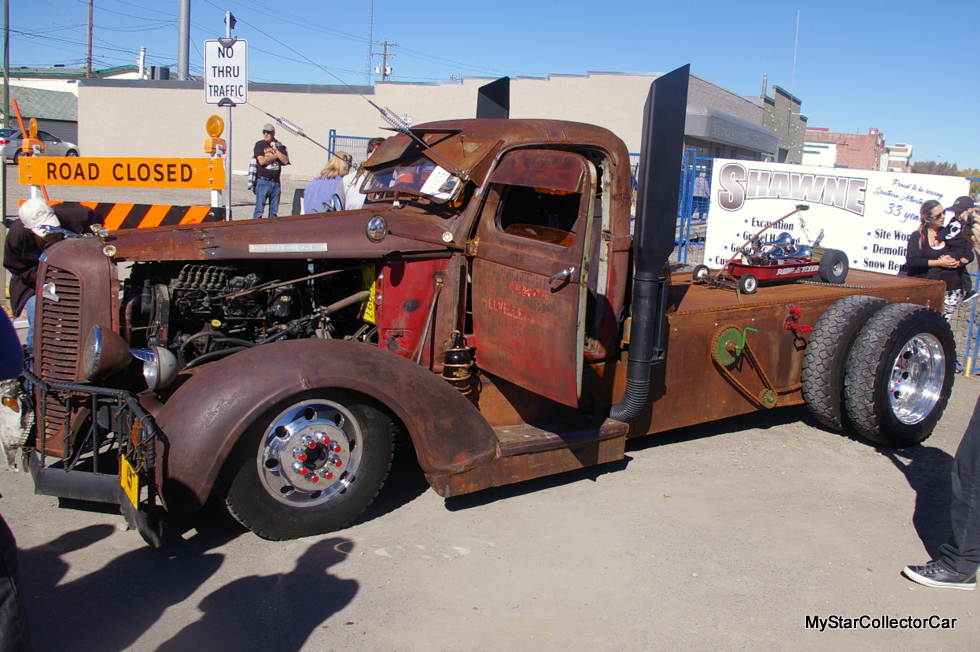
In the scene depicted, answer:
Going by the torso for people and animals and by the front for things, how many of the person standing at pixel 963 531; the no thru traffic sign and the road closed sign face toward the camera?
2

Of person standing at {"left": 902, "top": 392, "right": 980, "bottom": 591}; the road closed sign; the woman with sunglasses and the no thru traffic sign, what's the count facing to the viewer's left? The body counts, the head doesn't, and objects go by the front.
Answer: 1

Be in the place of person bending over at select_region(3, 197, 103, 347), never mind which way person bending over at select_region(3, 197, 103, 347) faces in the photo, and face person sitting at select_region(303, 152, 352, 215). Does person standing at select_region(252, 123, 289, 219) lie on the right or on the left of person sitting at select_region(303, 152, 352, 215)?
left

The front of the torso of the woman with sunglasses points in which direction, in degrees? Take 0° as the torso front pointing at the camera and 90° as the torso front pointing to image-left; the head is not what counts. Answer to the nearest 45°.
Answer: approximately 315°

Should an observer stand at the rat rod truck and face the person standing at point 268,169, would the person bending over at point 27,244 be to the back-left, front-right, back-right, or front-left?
front-left

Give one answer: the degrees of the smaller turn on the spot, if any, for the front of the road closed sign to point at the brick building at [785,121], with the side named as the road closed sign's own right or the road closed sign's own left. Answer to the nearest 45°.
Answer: approximately 135° to the road closed sign's own left

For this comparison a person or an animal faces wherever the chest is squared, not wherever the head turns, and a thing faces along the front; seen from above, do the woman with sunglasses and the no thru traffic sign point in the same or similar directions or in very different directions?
same or similar directions

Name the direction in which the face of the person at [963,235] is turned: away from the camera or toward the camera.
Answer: toward the camera

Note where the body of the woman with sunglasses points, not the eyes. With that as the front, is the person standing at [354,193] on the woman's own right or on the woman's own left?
on the woman's own right

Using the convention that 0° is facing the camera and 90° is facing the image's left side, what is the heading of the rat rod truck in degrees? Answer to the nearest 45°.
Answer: approximately 45°

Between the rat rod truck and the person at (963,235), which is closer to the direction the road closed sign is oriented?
the rat rod truck

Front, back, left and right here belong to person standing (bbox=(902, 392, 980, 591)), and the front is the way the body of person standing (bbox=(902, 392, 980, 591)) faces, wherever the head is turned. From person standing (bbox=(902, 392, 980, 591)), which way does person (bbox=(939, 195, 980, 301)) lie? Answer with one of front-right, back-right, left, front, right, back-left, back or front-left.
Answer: right

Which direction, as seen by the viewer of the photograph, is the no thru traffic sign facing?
facing the viewer

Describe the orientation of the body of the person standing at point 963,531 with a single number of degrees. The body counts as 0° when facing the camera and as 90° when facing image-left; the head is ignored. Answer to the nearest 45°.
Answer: approximately 90°
